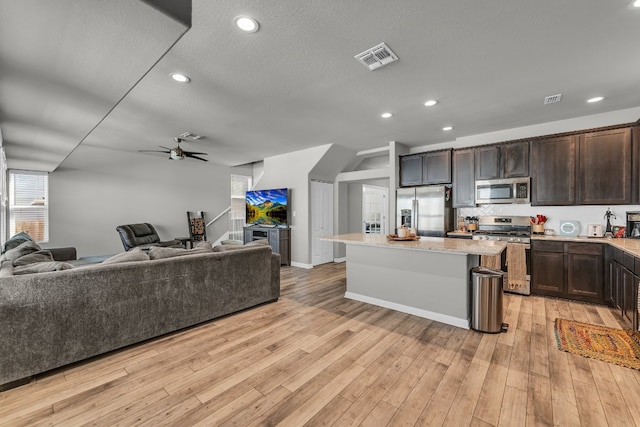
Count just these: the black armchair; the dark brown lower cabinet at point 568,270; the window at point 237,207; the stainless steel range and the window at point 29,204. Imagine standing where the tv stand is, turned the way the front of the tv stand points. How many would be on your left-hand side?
2

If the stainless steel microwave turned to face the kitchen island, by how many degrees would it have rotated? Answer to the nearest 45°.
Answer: approximately 45° to its right

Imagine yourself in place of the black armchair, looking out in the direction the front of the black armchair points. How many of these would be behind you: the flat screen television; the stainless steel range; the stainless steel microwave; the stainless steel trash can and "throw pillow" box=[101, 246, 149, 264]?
0

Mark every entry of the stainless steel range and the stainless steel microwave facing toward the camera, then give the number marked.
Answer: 2

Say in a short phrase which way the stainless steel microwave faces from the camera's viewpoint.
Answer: facing the viewer

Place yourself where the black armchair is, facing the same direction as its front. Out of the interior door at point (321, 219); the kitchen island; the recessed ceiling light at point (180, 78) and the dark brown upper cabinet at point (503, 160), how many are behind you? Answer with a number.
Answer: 0

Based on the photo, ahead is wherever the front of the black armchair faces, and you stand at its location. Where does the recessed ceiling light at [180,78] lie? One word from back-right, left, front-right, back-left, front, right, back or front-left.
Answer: front-right

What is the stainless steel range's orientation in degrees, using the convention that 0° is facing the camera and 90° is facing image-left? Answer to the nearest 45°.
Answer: approximately 0°

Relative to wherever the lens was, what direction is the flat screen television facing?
facing the viewer and to the left of the viewer

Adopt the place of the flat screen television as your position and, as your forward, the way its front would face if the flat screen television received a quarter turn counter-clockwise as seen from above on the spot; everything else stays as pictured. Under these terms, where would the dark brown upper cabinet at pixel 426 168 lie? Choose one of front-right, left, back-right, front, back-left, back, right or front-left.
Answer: front

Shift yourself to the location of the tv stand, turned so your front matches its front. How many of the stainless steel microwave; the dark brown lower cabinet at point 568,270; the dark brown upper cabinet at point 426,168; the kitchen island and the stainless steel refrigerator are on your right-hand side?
0

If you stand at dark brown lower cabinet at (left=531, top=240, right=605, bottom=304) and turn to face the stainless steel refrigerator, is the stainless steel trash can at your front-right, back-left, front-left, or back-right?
front-left

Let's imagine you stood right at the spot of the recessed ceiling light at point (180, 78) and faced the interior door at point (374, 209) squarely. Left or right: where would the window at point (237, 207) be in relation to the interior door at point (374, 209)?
left

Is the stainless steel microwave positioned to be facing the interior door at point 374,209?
no

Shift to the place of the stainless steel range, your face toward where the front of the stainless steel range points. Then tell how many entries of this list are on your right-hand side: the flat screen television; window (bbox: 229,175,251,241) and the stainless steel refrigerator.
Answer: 3

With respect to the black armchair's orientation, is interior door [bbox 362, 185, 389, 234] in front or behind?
in front

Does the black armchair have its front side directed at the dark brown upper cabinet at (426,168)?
yes
